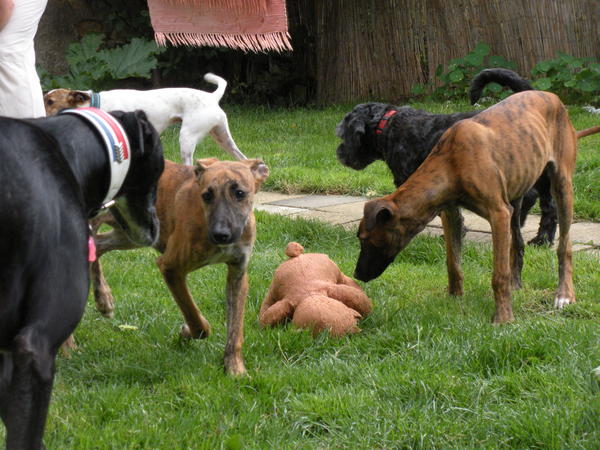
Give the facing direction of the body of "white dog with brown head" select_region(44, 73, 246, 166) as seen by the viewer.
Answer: to the viewer's left

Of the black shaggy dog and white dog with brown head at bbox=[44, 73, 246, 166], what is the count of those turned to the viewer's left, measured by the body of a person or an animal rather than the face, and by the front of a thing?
2

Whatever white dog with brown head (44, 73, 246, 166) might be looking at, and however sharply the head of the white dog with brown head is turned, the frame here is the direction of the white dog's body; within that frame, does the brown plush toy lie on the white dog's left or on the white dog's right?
on the white dog's left

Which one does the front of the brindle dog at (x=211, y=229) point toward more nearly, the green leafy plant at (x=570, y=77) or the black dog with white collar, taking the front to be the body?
the black dog with white collar

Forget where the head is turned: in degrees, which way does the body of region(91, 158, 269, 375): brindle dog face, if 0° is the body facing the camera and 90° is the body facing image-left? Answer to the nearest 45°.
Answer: approximately 315°

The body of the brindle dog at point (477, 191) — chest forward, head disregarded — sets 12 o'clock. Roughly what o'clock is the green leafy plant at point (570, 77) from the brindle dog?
The green leafy plant is roughly at 5 o'clock from the brindle dog.

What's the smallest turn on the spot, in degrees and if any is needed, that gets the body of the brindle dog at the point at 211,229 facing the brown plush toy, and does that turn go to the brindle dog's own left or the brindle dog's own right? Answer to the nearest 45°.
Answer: approximately 90° to the brindle dog's own left

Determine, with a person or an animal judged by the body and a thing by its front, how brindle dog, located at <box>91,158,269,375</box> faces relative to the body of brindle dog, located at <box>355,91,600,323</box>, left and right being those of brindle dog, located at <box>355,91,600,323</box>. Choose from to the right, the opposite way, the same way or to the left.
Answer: to the left

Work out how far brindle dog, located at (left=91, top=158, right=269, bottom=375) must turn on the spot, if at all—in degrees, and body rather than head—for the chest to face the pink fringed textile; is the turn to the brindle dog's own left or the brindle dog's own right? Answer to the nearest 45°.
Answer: approximately 135° to the brindle dog's own left

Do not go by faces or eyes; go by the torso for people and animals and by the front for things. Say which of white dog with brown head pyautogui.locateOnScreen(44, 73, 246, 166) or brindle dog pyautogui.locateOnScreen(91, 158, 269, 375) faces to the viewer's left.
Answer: the white dog with brown head

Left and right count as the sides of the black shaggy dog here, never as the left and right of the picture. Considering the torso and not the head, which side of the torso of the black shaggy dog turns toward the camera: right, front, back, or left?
left
